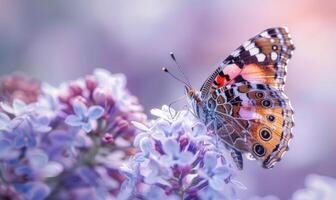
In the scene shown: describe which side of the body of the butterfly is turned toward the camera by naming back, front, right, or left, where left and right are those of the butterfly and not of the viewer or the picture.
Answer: left
